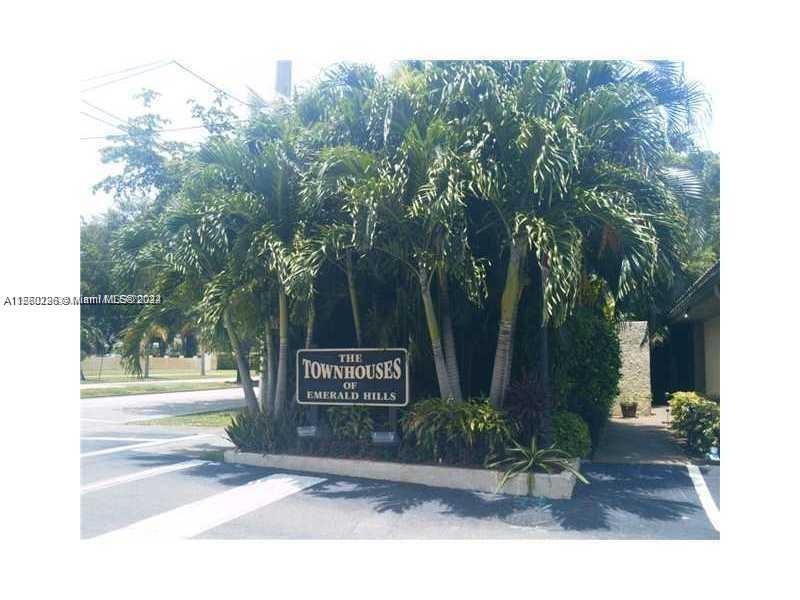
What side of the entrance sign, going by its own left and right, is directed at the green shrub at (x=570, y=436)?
left

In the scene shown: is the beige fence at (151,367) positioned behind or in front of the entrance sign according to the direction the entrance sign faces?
behind

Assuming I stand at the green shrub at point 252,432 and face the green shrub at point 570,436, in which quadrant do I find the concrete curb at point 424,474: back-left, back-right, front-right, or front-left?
front-right

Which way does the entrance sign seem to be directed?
toward the camera
